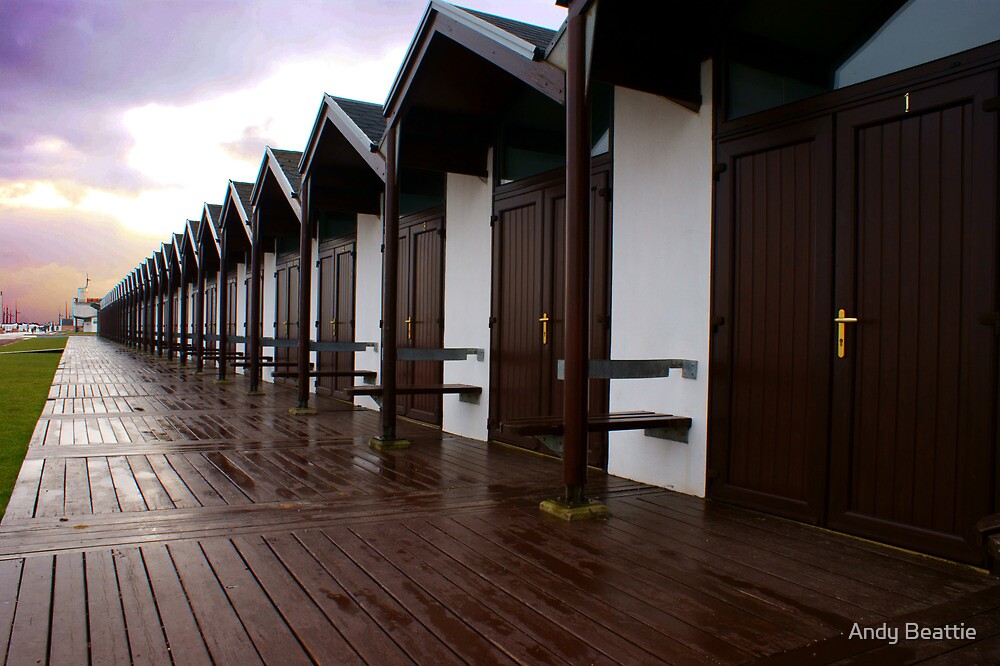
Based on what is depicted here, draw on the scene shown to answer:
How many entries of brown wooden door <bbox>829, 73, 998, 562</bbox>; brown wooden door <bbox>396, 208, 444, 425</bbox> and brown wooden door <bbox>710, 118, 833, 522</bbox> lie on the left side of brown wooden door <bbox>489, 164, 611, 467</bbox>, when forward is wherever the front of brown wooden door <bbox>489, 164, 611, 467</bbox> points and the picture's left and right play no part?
2

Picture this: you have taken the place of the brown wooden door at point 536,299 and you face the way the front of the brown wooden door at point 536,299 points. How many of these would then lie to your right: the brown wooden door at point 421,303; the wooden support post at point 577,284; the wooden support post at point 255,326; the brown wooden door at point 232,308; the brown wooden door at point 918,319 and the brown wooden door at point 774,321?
3

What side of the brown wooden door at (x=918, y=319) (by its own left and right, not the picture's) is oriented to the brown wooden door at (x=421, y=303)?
right

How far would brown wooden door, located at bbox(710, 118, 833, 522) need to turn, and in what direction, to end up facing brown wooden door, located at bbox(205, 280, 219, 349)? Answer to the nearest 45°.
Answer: approximately 90° to its right

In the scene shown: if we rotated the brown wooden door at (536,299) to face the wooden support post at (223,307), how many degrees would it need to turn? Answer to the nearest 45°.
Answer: approximately 90° to its right

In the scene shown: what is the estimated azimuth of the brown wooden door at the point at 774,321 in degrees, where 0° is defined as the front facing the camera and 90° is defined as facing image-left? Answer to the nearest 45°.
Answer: approximately 45°

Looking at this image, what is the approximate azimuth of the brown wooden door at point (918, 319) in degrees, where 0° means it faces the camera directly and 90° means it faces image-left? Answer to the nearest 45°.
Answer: approximately 45°

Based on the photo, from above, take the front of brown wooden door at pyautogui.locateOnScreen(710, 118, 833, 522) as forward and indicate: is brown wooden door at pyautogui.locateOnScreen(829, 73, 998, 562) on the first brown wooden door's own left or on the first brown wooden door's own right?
on the first brown wooden door's own left

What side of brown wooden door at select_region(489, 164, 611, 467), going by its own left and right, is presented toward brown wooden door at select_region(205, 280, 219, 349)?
right

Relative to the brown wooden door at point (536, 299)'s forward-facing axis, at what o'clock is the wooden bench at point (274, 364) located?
The wooden bench is roughly at 3 o'clock from the brown wooden door.

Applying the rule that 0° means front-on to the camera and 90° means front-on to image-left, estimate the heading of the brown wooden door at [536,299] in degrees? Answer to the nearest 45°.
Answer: approximately 45°
